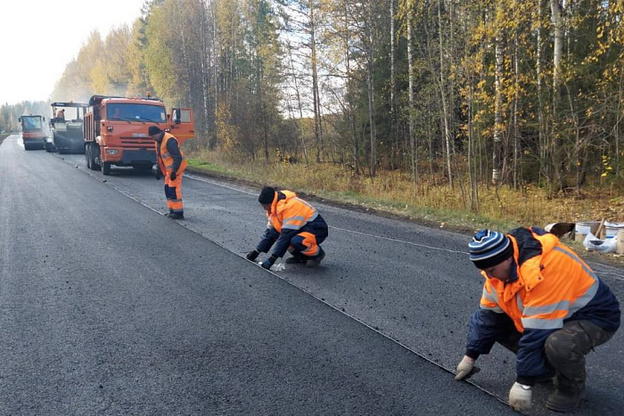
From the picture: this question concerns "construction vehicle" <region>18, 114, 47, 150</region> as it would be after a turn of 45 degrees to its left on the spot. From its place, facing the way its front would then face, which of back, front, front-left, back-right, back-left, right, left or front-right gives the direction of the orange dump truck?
front-right

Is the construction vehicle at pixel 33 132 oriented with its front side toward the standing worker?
yes

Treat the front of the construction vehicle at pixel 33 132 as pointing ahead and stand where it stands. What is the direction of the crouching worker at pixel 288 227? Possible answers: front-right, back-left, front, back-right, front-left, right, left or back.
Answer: front

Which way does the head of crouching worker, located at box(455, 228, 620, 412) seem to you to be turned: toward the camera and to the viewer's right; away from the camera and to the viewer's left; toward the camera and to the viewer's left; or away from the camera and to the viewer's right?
toward the camera and to the viewer's left

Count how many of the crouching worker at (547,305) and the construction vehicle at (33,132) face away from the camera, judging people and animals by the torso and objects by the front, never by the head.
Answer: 0

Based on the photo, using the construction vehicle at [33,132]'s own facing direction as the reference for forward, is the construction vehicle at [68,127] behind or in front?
in front

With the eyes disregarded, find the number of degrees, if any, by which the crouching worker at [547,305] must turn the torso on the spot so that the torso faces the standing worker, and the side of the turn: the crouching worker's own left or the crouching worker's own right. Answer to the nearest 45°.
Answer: approximately 90° to the crouching worker's own right

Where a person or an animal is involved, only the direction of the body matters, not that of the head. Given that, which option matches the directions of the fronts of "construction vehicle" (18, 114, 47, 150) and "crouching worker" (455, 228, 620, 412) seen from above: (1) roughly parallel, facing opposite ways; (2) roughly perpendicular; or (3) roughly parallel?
roughly perpendicular

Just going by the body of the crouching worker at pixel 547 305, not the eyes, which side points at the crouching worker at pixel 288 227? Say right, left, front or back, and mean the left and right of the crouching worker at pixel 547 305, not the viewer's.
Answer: right

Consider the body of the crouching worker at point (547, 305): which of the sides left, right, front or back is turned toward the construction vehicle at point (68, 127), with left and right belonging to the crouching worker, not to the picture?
right

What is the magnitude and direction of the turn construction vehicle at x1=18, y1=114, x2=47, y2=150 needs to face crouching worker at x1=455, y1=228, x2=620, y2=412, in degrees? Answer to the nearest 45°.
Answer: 0° — it already faces them

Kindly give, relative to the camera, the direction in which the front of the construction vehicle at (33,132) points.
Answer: facing the viewer

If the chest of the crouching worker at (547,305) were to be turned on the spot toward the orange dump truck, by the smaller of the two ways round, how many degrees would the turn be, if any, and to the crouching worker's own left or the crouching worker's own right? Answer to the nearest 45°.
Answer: approximately 90° to the crouching worker's own right
